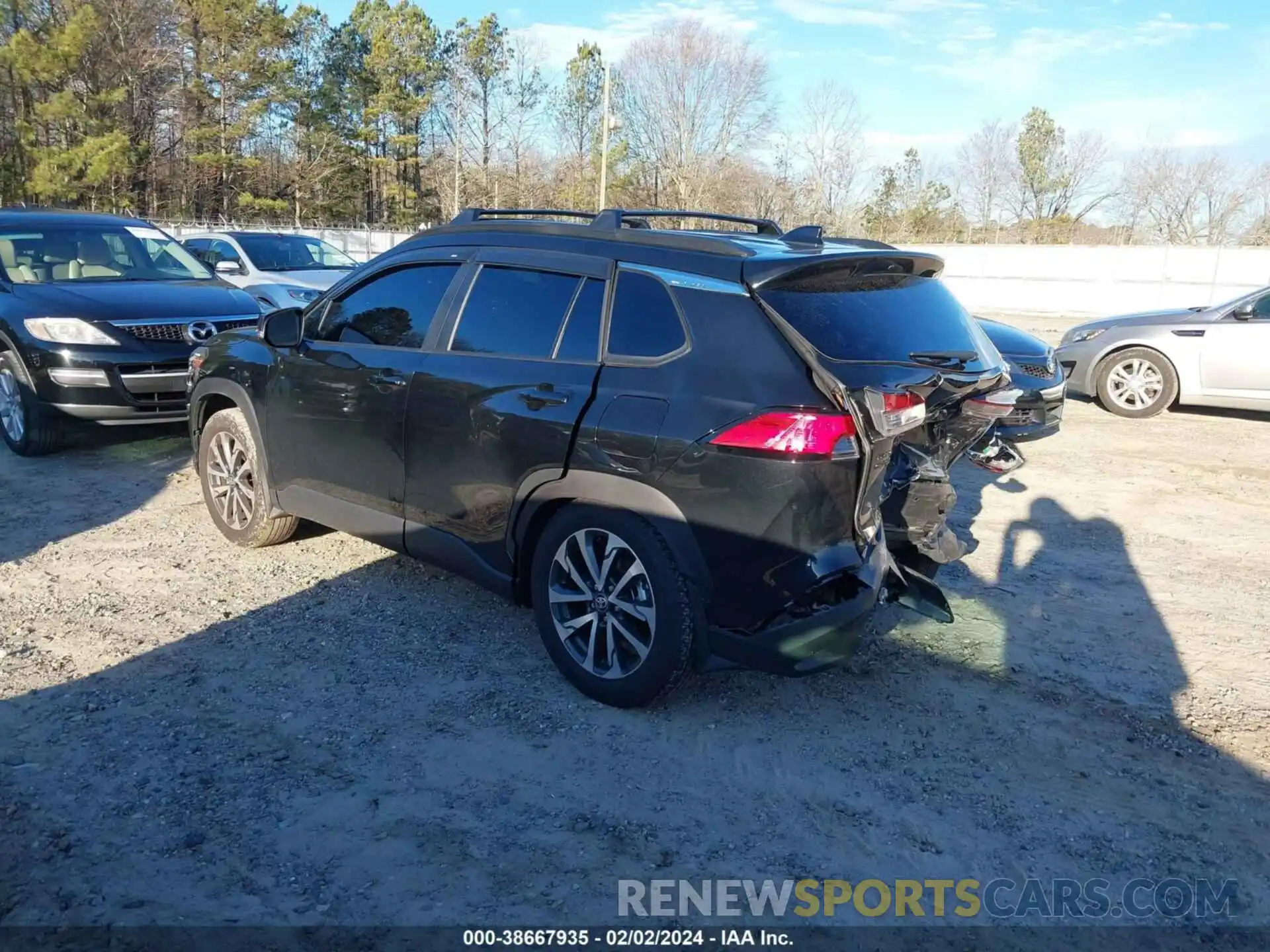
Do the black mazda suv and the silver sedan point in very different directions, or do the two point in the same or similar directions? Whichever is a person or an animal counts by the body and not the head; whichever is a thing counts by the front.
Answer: very different directions

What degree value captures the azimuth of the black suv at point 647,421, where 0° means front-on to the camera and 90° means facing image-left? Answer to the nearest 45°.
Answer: approximately 135°

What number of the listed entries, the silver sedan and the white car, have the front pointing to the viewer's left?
1

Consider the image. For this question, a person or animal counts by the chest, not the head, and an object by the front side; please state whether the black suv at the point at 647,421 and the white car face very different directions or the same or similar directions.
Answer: very different directions

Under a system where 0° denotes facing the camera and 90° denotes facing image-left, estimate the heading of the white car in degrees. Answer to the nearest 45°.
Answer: approximately 315°

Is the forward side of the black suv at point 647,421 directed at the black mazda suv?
yes

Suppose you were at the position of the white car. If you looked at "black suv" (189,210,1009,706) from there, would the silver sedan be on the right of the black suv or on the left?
left

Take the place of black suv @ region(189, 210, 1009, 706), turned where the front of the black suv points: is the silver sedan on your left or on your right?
on your right

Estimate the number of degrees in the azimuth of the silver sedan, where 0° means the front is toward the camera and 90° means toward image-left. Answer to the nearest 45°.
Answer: approximately 90°

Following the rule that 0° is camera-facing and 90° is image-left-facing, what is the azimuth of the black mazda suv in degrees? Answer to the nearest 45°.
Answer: approximately 315°

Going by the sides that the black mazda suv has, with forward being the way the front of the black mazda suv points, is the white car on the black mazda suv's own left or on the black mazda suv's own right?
on the black mazda suv's own left
